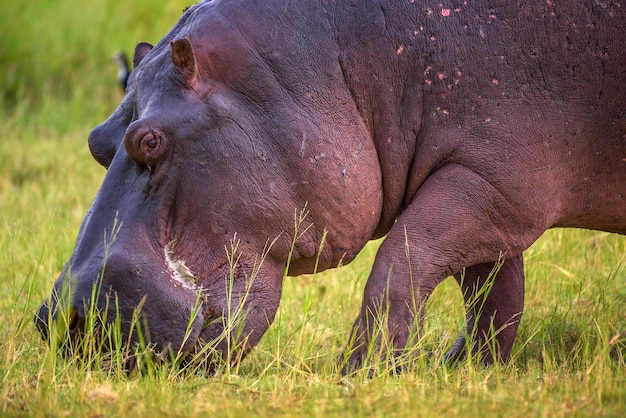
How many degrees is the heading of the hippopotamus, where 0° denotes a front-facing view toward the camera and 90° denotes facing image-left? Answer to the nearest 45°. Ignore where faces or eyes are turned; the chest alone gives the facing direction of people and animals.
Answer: approximately 90°
